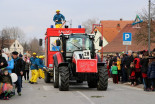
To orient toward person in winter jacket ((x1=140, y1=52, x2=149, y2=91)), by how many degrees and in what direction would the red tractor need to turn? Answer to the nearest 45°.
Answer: approximately 90° to its left

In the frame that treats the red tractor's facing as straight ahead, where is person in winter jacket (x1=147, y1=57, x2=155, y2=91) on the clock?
The person in winter jacket is roughly at 9 o'clock from the red tractor.

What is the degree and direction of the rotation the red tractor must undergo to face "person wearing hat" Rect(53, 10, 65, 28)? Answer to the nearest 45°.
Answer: approximately 180°

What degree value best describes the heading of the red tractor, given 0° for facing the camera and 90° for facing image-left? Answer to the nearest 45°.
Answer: approximately 0°
